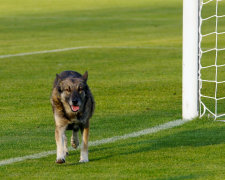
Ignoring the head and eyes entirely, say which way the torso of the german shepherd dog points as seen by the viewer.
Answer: toward the camera
